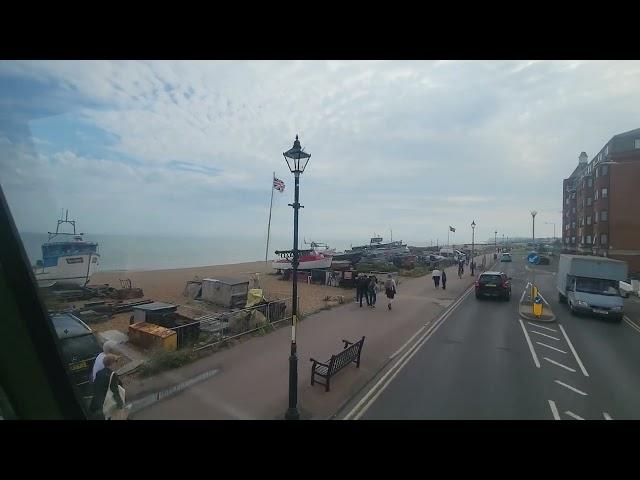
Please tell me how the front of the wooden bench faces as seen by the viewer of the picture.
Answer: facing away from the viewer and to the left of the viewer

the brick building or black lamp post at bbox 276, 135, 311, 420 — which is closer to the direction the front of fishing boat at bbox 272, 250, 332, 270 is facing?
the brick building

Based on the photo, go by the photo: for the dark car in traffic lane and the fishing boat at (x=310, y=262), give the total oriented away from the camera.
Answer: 1

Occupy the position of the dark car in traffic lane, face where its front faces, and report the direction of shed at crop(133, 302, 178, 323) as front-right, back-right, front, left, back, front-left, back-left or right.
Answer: back-left

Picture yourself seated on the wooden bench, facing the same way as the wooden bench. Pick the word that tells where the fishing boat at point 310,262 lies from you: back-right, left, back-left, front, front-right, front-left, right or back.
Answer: front-right

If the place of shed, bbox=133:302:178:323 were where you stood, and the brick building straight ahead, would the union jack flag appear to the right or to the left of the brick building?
left

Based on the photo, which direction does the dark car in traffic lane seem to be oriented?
away from the camera

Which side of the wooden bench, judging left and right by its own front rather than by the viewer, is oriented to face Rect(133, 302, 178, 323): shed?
front

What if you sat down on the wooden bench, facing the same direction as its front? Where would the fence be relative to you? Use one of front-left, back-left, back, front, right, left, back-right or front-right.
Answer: front

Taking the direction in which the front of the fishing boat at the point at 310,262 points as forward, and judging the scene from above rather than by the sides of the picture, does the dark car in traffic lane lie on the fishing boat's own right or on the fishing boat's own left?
on the fishing boat's own right

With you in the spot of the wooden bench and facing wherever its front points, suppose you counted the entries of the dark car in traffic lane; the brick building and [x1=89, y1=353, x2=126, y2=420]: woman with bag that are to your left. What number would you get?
1
